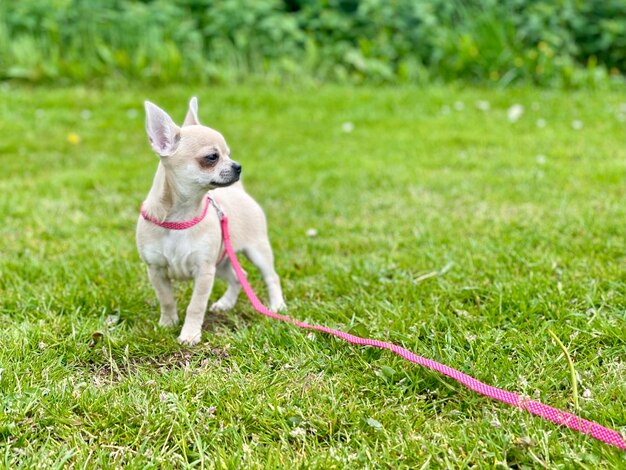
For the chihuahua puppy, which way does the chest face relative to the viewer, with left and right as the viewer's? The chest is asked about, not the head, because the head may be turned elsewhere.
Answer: facing the viewer and to the left of the viewer
